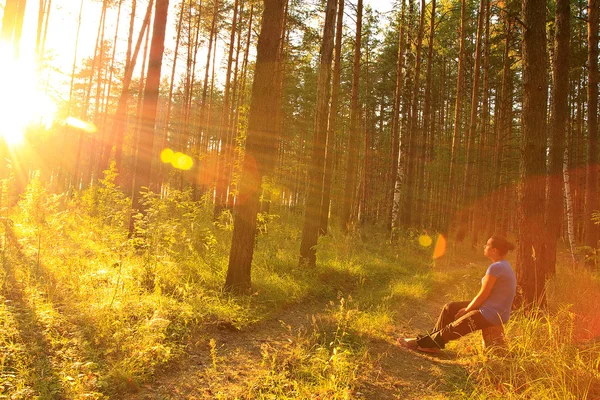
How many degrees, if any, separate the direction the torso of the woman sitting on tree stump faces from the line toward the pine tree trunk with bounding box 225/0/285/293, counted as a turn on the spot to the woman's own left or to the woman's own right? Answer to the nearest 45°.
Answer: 0° — they already face it

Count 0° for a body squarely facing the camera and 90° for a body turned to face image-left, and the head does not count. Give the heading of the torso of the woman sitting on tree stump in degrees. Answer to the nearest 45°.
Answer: approximately 90°

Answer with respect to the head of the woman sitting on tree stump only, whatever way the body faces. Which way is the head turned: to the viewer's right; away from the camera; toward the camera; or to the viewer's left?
to the viewer's left
